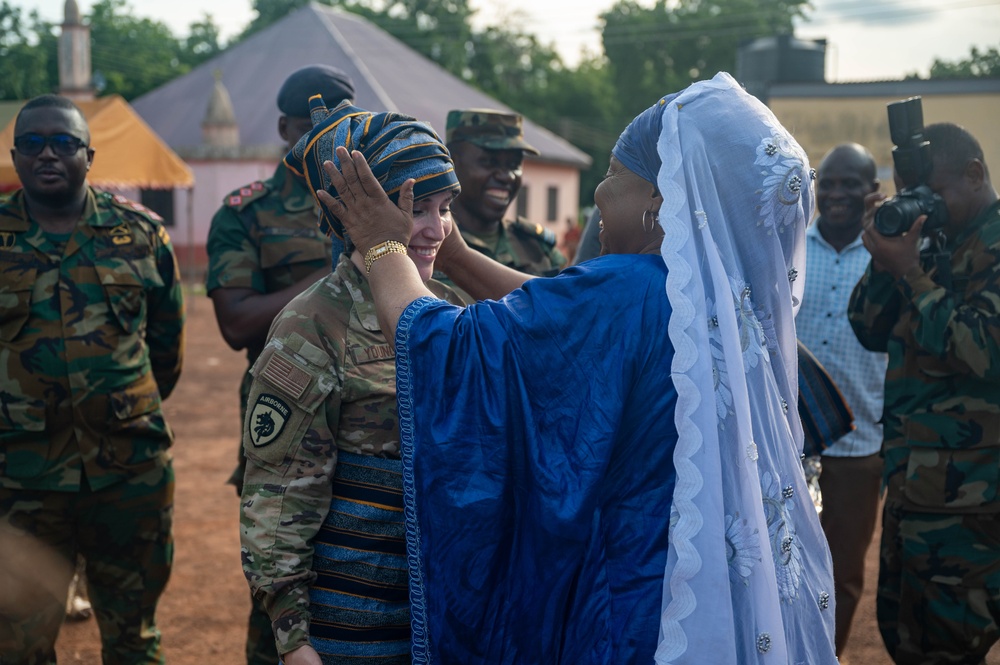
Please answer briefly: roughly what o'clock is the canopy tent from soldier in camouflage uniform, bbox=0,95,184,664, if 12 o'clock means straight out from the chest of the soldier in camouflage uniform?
The canopy tent is roughly at 6 o'clock from the soldier in camouflage uniform.

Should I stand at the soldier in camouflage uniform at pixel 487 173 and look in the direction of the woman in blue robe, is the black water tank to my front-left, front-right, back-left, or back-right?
back-left

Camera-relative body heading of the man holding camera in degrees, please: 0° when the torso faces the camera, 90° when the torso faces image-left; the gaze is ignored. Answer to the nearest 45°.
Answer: approximately 45°

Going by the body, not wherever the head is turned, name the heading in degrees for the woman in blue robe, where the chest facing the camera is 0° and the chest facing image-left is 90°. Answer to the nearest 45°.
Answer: approximately 135°

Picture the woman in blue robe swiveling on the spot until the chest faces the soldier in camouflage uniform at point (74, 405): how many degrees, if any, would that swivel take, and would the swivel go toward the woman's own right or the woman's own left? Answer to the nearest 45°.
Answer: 0° — they already face them

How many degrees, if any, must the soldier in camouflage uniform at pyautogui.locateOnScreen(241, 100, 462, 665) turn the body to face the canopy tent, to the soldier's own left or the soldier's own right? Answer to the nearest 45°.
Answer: approximately 135° to the soldier's own left

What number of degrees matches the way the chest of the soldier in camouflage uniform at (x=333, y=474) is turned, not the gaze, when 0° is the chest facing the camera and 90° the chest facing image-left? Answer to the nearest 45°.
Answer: approximately 315°

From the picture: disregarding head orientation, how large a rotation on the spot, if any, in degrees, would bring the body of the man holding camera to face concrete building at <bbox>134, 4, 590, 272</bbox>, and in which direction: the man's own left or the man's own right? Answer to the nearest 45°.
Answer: approximately 90° to the man's own right

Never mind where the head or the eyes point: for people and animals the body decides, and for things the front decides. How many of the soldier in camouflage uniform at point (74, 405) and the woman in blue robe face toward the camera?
1
